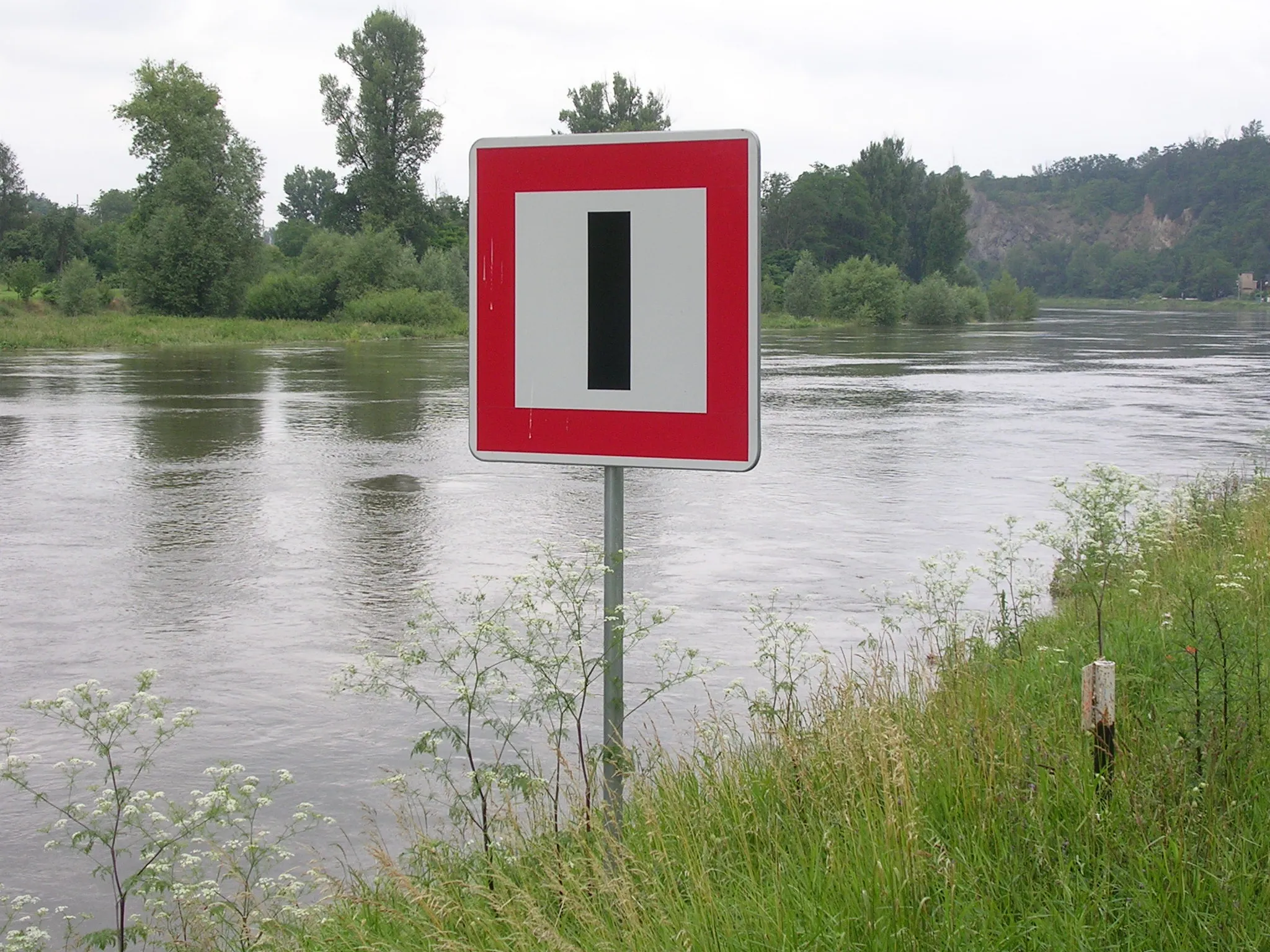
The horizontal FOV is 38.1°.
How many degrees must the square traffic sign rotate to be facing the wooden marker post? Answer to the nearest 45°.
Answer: approximately 135° to its left

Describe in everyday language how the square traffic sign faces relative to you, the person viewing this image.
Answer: facing the viewer and to the left of the viewer
